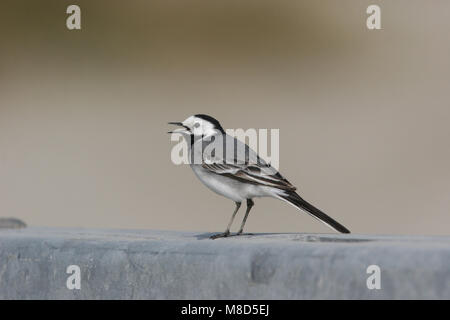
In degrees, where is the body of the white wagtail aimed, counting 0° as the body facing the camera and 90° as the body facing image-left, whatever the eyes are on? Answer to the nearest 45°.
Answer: approximately 90°
